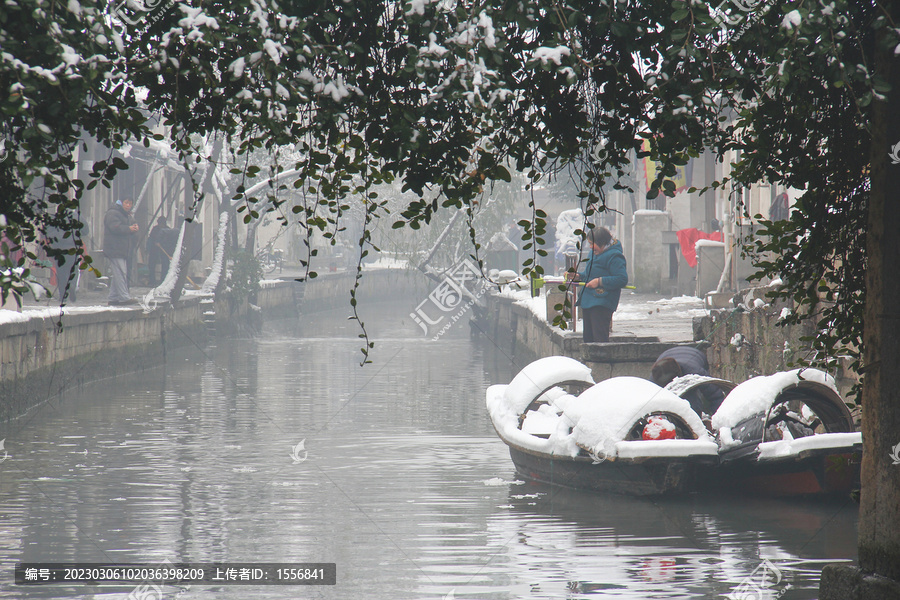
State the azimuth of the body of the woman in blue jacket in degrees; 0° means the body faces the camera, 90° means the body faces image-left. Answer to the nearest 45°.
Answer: approximately 90°

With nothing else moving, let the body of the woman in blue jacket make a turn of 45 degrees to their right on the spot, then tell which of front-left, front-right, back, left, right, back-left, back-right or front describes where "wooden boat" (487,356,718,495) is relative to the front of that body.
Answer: back-left

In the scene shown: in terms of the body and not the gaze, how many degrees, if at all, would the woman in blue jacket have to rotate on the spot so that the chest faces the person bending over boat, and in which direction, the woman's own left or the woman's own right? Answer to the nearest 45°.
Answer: approximately 90° to the woman's own left

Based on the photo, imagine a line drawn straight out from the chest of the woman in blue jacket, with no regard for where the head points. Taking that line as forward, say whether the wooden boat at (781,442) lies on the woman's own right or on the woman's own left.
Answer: on the woman's own left

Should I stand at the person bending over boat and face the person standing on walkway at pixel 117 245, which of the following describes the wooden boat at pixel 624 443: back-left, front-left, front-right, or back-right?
back-left

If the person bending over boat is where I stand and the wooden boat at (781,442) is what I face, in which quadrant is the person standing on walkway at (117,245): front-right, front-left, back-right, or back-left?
back-right

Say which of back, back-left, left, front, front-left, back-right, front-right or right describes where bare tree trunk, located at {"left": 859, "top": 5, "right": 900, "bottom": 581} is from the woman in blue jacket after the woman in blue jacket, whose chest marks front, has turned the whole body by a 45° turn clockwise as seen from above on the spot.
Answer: back-left

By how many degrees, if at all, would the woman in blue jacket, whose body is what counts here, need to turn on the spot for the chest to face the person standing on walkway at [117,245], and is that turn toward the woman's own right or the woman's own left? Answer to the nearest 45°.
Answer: approximately 45° to the woman's own right
